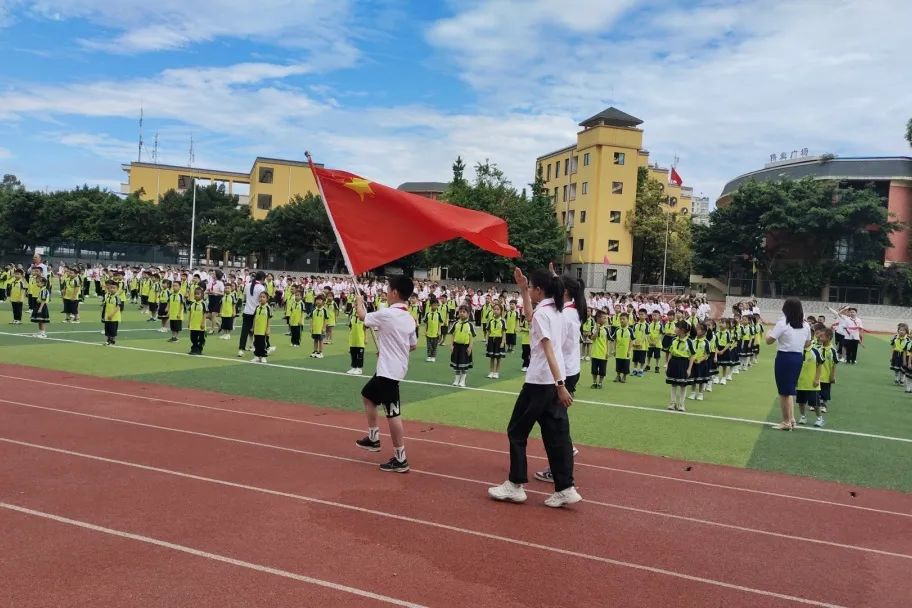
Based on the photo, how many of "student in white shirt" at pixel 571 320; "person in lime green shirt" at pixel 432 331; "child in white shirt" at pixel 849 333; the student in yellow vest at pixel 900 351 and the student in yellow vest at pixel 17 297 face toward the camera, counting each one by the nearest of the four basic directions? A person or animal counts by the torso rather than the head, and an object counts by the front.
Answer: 4

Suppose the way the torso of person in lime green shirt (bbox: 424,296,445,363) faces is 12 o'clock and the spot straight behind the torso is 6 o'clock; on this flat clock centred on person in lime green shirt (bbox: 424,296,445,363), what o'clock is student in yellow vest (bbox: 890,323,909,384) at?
student in yellow vest (bbox: 890,323,909,384) is roughly at 9 o'clock from person in lime green shirt (bbox: 424,296,445,363).

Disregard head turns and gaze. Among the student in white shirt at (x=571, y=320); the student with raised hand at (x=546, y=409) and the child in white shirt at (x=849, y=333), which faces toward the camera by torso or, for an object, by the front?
the child in white shirt at (x=849, y=333)

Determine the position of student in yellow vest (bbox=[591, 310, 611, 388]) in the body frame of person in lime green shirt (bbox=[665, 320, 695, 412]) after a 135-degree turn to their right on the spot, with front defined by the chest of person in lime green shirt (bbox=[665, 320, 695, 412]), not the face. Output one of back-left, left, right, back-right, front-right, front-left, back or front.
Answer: front-left

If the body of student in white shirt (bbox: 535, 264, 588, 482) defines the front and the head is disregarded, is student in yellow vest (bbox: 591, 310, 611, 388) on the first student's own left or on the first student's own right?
on the first student's own right

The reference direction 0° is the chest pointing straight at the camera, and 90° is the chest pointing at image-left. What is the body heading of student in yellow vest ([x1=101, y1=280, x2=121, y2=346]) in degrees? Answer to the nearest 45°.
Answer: approximately 0°
